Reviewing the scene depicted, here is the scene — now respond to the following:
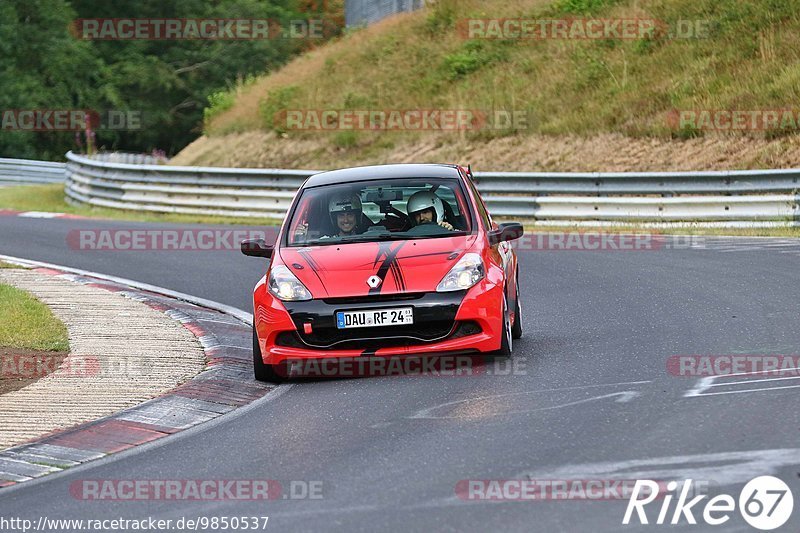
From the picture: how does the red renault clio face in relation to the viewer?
toward the camera

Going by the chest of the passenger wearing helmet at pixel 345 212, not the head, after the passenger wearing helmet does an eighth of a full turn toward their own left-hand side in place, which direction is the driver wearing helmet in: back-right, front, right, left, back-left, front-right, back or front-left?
front-left

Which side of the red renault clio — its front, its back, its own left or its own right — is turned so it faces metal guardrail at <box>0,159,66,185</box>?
back

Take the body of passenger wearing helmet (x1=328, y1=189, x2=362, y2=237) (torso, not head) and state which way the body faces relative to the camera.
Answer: toward the camera

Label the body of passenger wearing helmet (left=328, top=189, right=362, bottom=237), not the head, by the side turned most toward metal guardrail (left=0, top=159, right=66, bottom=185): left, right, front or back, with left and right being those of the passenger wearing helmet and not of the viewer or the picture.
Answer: back

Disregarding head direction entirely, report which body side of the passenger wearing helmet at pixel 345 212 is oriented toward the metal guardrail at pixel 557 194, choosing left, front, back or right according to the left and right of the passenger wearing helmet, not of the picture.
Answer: back

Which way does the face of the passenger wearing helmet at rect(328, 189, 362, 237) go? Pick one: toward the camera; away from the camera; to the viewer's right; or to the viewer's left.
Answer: toward the camera

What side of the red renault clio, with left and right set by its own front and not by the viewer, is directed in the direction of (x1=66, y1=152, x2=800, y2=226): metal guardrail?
back
